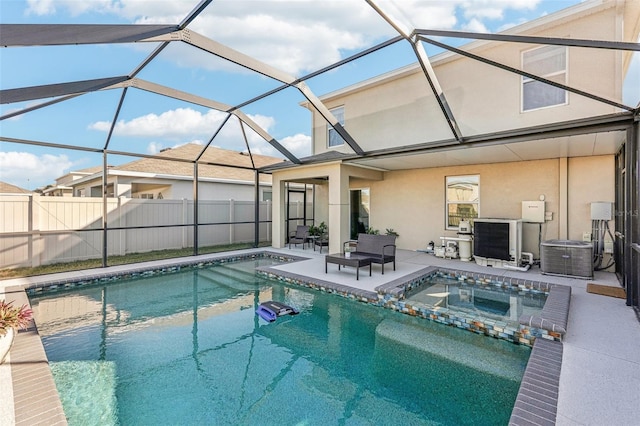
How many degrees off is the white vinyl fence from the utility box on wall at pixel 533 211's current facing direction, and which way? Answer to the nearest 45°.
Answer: approximately 45° to its right

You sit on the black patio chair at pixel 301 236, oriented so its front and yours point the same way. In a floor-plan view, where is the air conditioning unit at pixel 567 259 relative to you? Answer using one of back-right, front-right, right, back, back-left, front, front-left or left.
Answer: left

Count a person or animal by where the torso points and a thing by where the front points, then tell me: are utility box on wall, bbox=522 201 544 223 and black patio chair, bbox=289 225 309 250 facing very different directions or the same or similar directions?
same or similar directions

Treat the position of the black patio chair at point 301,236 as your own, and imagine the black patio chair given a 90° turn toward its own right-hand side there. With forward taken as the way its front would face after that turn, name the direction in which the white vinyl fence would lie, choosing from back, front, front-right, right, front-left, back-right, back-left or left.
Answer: front-left

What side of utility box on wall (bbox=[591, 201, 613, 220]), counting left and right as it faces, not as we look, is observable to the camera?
front

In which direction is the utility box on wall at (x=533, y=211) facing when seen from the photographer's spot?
facing the viewer

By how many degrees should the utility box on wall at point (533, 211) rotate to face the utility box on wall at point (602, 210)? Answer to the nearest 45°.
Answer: approximately 90° to its left

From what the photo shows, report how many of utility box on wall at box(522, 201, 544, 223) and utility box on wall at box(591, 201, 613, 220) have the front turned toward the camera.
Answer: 2

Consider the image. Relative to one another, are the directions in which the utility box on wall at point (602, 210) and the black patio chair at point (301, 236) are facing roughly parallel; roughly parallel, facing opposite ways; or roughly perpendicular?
roughly parallel

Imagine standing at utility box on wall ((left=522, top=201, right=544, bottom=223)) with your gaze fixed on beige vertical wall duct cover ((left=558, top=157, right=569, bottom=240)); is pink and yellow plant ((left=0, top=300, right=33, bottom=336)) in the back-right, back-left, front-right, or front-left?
back-right

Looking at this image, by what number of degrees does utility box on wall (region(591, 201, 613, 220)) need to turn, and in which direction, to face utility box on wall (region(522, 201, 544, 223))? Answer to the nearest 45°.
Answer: approximately 90° to its right

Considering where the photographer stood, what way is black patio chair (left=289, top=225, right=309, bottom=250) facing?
facing the viewer and to the left of the viewer
